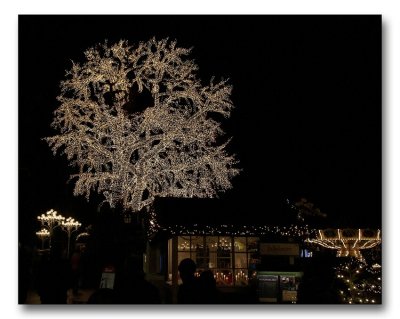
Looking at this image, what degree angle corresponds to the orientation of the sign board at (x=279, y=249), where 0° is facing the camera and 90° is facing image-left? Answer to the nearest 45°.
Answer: approximately 0°

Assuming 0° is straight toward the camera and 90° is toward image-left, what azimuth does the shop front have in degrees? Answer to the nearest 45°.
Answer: approximately 0°

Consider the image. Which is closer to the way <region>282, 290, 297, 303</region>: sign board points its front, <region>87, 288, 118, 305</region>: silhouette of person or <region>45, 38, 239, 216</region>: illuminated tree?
the silhouette of person
